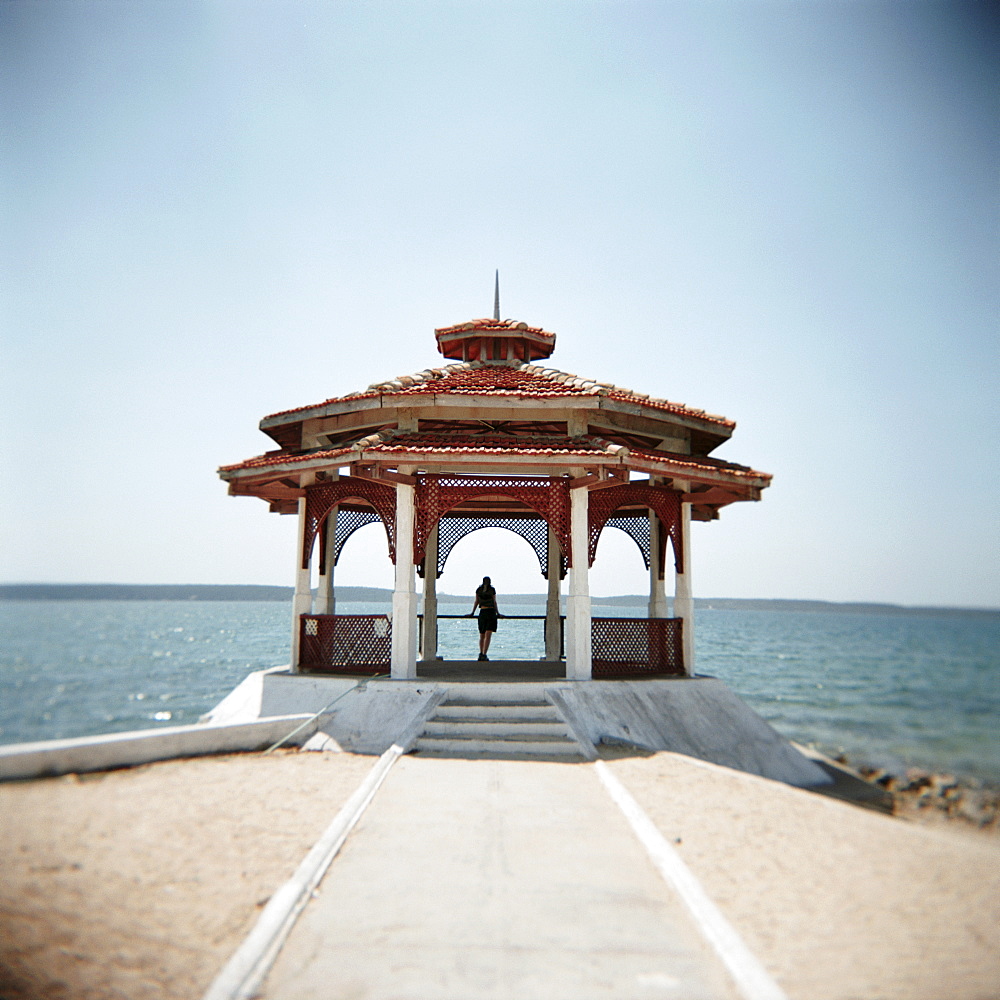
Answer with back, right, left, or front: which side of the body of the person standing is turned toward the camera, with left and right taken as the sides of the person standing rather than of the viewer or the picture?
back
